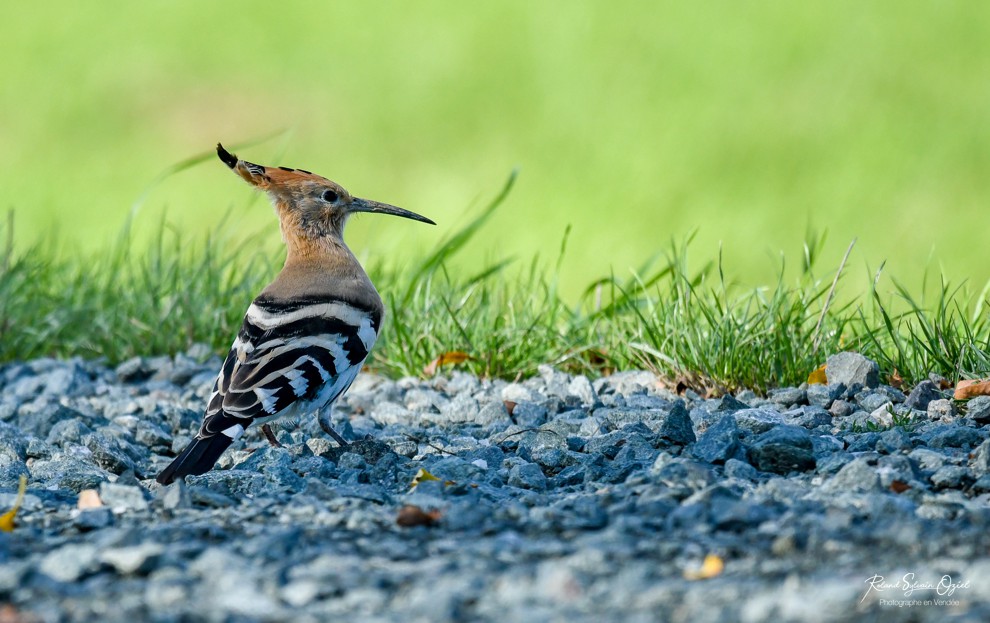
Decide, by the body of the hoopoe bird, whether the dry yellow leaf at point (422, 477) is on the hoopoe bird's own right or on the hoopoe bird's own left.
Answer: on the hoopoe bird's own right

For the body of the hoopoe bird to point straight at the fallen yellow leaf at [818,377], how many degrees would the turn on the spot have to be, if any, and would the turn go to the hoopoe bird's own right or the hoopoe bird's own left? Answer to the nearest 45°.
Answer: approximately 45° to the hoopoe bird's own right

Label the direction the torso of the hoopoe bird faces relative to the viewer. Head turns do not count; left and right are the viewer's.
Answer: facing away from the viewer and to the right of the viewer

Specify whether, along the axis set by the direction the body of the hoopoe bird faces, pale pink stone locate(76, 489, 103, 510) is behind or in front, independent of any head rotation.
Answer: behind

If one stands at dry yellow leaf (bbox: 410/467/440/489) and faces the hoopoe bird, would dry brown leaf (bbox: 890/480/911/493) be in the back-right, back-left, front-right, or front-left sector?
back-right

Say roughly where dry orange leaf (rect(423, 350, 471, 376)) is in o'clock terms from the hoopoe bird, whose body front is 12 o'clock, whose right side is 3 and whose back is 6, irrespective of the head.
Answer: The dry orange leaf is roughly at 12 o'clock from the hoopoe bird.

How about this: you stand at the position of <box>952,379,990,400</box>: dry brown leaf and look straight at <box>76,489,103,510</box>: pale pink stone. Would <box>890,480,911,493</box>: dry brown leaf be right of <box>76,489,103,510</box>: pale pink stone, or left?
left
